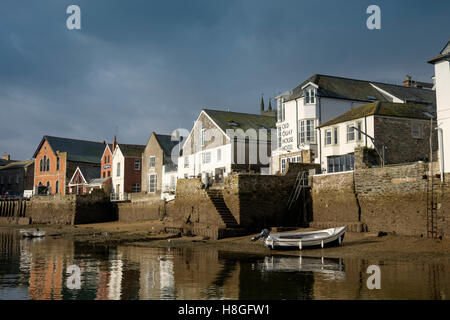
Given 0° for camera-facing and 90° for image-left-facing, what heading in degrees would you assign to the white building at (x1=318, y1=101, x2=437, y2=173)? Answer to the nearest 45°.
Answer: approximately 45°

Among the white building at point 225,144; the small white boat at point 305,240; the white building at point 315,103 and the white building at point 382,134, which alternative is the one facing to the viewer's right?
the small white boat

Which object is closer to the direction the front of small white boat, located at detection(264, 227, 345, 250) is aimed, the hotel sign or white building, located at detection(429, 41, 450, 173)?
the white building

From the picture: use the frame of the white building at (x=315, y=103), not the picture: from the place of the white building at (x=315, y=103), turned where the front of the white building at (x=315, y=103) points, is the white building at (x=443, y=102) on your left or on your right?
on your left

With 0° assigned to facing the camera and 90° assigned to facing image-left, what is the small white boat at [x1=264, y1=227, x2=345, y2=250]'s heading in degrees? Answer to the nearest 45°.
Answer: approximately 270°

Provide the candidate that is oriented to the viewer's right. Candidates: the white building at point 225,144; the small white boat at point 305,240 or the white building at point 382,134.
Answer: the small white boat

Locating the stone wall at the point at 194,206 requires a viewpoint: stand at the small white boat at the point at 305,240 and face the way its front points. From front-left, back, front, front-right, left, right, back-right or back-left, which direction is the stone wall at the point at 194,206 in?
back-left
